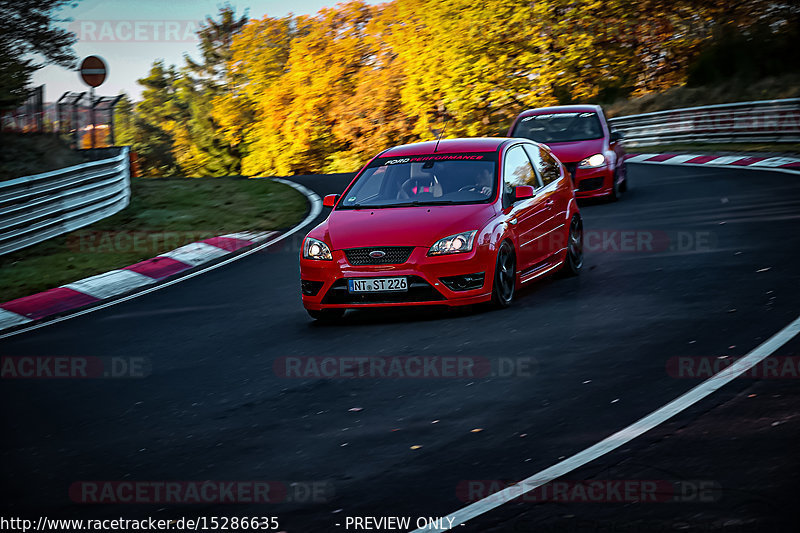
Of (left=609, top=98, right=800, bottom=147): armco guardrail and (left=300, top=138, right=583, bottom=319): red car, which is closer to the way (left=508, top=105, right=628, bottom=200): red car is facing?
the red car

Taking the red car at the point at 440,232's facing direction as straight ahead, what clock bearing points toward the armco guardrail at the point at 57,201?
The armco guardrail is roughly at 3 o'clock from the red car.

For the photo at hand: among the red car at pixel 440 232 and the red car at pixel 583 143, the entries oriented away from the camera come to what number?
0

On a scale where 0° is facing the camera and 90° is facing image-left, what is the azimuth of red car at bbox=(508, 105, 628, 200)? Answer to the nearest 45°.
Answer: approximately 0°

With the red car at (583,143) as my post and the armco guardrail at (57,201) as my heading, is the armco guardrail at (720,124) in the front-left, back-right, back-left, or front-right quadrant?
back-right

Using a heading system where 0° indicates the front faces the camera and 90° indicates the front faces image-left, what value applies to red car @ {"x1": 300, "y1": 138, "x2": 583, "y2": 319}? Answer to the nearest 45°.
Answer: approximately 45°

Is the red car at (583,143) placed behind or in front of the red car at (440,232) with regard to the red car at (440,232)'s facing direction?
behind
